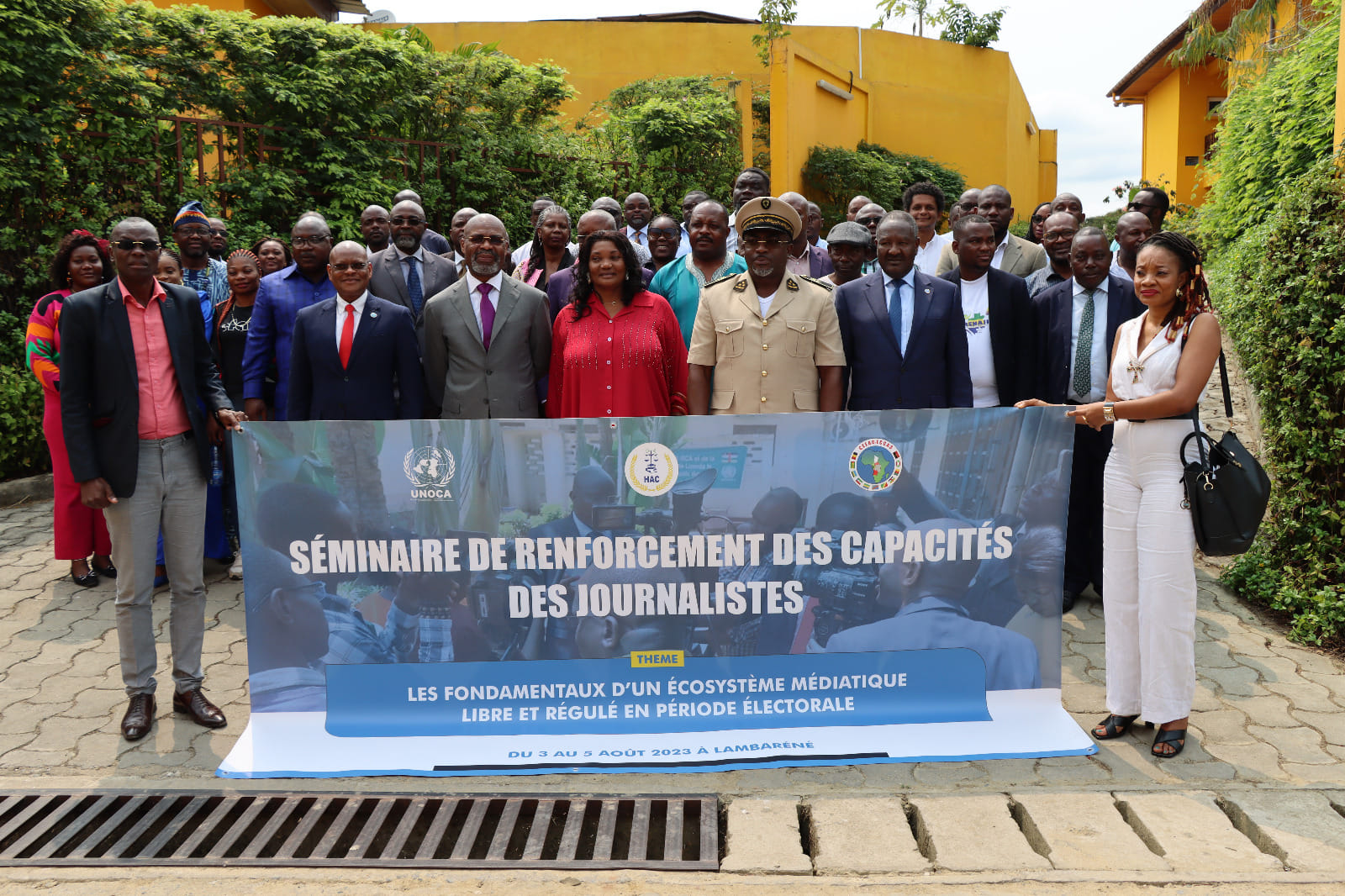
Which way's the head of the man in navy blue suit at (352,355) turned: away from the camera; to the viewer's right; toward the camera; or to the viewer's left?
toward the camera

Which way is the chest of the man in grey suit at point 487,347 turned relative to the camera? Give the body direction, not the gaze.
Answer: toward the camera

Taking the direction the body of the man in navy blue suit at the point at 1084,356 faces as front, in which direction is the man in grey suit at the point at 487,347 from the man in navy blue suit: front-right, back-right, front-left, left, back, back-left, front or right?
front-right

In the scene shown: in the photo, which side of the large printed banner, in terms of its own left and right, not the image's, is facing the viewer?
front

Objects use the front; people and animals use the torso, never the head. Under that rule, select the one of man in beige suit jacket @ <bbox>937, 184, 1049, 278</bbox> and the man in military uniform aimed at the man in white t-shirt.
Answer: the man in beige suit jacket

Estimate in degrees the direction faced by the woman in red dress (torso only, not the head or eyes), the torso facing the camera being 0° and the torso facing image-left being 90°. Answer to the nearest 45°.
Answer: approximately 0°

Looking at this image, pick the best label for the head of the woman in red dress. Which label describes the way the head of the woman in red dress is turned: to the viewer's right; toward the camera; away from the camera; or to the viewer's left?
toward the camera

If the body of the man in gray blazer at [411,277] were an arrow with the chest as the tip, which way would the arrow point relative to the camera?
toward the camera

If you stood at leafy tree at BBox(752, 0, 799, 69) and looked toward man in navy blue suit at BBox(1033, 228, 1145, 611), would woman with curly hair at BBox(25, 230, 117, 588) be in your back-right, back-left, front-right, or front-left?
front-right

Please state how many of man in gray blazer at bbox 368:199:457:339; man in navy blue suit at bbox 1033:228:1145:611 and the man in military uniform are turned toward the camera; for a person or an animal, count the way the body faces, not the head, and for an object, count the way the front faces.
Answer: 3

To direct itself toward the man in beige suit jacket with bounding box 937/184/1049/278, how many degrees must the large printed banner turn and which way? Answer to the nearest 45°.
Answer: approximately 135° to its left

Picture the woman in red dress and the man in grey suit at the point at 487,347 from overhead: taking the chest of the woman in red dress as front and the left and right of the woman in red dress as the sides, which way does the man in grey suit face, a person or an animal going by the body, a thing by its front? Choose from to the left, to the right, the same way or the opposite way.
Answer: the same way

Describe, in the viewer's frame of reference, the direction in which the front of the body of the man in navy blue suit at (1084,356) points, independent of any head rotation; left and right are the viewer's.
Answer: facing the viewer

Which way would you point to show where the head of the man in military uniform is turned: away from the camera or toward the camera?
toward the camera

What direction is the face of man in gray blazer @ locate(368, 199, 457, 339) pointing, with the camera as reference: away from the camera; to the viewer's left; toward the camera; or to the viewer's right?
toward the camera
